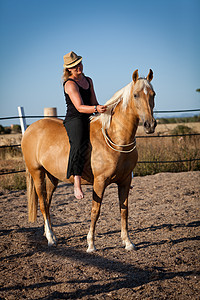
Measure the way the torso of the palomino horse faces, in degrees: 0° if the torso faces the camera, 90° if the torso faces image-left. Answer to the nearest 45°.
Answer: approximately 315°

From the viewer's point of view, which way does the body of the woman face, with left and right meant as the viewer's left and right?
facing the viewer and to the right of the viewer

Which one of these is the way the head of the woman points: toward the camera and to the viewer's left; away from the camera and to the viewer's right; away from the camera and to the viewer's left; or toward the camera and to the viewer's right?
toward the camera and to the viewer's right
